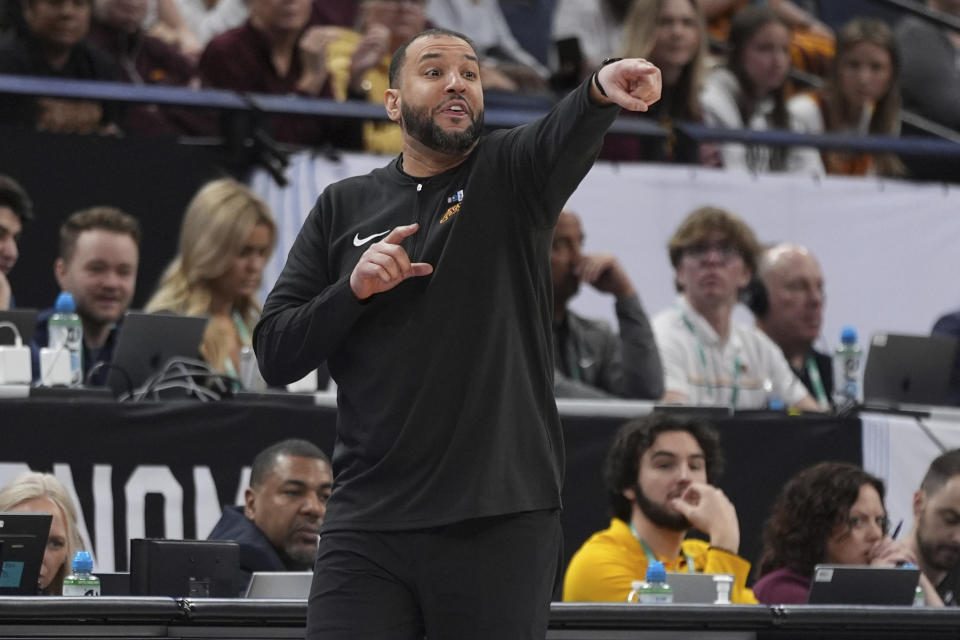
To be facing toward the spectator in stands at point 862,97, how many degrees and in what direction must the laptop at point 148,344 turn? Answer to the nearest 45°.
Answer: approximately 45° to its right

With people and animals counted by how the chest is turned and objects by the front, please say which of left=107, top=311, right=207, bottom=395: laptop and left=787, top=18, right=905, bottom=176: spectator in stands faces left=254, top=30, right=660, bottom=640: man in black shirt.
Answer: the spectator in stands

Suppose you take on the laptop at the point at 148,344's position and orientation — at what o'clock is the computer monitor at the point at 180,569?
The computer monitor is roughly at 6 o'clock from the laptop.

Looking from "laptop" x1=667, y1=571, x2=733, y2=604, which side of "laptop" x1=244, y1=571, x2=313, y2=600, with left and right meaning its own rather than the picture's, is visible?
right

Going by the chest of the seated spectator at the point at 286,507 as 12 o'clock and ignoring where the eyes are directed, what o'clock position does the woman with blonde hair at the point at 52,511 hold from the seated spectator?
The woman with blonde hair is roughly at 4 o'clock from the seated spectator.

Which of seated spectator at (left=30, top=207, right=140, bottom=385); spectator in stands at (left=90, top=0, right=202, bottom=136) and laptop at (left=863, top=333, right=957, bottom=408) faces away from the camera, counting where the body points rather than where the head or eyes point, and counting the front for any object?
the laptop

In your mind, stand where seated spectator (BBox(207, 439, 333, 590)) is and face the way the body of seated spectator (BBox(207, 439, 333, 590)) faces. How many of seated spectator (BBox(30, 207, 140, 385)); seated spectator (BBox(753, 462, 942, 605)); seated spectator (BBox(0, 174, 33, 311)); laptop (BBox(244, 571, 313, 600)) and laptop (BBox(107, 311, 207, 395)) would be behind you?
3

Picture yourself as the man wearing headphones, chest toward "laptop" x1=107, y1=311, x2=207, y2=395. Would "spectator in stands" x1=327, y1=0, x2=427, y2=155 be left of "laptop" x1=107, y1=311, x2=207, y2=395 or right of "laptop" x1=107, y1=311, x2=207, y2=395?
right

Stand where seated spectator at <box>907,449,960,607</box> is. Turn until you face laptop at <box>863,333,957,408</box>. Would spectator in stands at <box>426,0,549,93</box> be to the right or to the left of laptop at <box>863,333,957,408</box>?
left

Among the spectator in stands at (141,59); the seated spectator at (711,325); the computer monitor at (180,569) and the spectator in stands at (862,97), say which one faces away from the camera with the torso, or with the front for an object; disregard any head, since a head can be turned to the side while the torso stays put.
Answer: the computer monitor

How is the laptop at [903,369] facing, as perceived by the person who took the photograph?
facing away from the viewer

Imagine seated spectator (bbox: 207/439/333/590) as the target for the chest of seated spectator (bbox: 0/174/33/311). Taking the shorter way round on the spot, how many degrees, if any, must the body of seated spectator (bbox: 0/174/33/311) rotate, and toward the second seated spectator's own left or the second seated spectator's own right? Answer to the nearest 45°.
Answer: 0° — they already face them

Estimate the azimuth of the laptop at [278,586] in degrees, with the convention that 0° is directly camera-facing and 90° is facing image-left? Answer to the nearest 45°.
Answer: approximately 180°

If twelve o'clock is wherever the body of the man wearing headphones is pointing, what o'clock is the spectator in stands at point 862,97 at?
The spectator in stands is roughly at 8 o'clock from the man wearing headphones.
